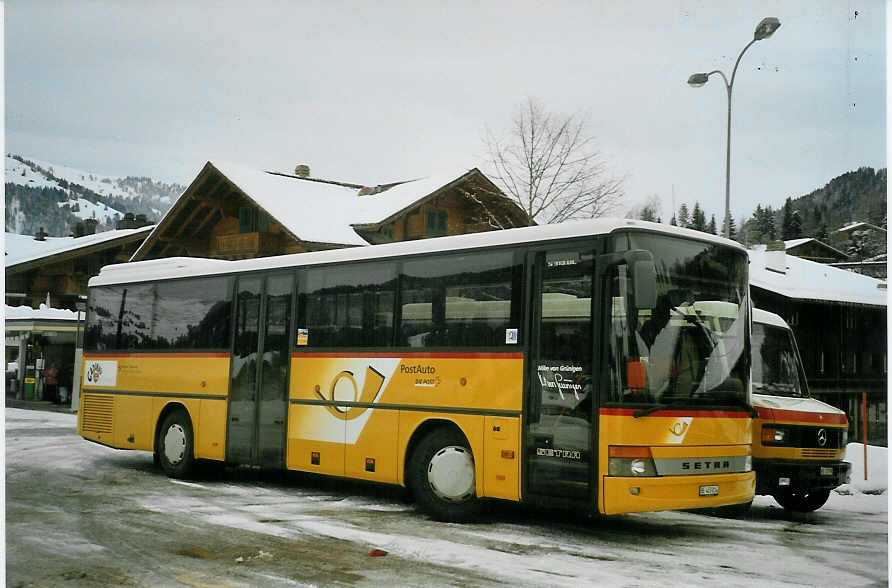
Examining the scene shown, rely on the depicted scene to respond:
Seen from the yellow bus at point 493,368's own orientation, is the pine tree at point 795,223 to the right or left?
on its left

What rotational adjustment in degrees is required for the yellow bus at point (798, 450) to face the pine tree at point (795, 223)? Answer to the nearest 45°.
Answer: approximately 135° to its left

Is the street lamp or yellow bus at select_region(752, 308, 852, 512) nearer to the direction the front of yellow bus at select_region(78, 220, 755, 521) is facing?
the yellow bus

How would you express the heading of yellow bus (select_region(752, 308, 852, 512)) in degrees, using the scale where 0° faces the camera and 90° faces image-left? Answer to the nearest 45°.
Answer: approximately 315°

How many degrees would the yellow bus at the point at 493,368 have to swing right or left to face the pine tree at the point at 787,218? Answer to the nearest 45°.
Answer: approximately 90° to its left

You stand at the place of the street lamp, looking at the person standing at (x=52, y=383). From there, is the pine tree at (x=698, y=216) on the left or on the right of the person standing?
right

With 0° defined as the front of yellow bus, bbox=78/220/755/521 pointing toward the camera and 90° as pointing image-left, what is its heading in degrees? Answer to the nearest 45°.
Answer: approximately 315°

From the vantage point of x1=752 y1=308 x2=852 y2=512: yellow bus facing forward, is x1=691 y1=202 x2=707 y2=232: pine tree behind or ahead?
behind

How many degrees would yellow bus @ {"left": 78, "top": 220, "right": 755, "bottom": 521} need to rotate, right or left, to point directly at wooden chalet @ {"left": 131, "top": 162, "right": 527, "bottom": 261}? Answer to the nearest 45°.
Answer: approximately 135° to its left

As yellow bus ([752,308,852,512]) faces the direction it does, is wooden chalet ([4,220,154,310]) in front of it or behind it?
behind
